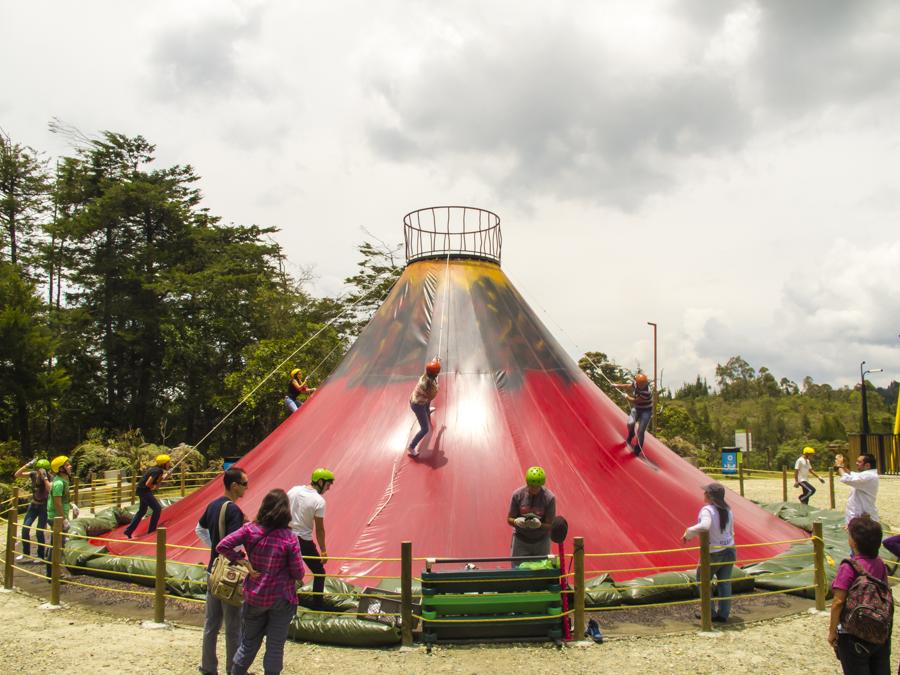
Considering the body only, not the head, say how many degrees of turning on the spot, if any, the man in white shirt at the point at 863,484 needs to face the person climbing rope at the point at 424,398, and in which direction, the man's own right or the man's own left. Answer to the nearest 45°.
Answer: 0° — they already face them

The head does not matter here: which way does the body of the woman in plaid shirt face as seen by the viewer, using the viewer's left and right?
facing away from the viewer

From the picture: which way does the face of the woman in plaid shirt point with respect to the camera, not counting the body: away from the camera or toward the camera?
away from the camera

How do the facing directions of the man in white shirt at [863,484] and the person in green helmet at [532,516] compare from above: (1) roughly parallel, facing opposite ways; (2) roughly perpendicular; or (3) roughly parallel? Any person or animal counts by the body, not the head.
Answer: roughly perpendicular

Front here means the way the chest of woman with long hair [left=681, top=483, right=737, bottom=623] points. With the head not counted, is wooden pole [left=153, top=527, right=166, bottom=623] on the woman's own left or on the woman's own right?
on the woman's own left

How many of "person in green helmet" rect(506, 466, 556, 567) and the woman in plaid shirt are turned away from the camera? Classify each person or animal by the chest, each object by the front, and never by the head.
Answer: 1

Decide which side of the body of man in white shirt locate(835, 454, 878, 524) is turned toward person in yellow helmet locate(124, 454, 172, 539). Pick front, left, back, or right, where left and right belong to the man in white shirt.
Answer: front

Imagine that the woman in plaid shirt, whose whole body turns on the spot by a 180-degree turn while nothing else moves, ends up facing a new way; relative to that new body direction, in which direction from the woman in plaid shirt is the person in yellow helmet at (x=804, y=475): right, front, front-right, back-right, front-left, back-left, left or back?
back-left

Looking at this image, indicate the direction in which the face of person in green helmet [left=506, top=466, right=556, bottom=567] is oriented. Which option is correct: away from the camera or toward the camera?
toward the camera

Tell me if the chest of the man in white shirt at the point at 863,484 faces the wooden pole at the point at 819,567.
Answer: no

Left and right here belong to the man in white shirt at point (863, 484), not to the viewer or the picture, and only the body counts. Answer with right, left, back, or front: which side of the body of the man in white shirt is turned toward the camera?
left

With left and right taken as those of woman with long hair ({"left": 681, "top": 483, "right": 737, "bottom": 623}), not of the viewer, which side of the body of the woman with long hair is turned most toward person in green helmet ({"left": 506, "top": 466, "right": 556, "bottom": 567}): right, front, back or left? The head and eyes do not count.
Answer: left

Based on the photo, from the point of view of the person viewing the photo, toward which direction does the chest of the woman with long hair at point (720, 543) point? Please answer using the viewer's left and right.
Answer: facing away from the viewer and to the left of the viewer

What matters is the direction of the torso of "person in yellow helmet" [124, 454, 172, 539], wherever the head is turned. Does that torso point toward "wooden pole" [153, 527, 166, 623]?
no

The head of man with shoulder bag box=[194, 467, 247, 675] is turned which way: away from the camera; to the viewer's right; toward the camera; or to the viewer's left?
to the viewer's right

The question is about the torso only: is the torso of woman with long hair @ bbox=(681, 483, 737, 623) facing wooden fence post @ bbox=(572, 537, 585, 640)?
no

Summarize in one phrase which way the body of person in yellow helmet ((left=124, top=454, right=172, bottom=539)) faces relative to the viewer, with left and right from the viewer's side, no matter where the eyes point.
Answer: facing to the right of the viewer

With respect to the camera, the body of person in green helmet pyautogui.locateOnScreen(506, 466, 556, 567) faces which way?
toward the camera
